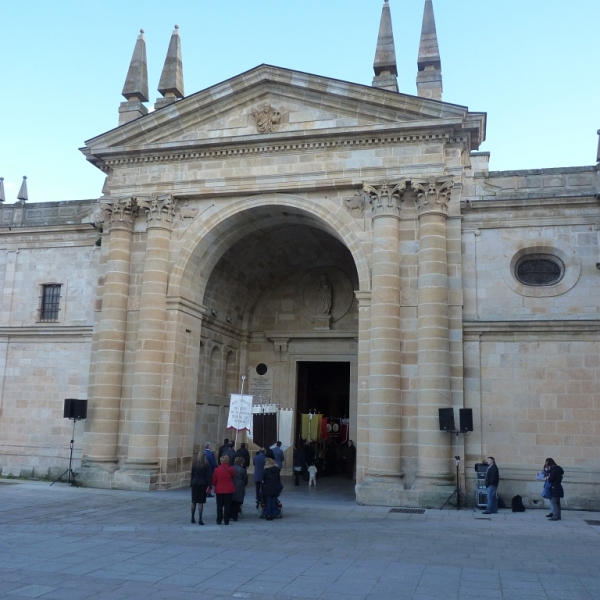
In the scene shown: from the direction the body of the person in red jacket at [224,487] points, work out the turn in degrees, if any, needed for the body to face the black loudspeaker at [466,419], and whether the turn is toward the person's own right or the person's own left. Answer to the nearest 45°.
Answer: approximately 90° to the person's own right

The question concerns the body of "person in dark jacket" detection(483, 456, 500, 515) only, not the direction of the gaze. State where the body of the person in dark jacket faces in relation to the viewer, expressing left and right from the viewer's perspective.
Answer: facing to the left of the viewer

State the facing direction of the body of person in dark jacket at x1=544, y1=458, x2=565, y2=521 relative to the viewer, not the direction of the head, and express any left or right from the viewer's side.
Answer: facing to the left of the viewer

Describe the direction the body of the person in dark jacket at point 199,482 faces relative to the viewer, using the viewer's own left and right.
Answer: facing away from the viewer

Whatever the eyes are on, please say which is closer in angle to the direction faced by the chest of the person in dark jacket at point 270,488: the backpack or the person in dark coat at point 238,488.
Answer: the backpack

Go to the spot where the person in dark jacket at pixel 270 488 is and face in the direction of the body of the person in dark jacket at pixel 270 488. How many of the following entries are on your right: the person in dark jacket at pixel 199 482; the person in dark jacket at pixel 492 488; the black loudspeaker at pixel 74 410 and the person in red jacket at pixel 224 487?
1

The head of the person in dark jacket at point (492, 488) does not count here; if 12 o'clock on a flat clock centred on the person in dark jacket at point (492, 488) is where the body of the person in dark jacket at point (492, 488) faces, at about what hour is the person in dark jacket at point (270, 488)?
the person in dark jacket at point (270, 488) is roughly at 11 o'clock from the person in dark jacket at point (492, 488).

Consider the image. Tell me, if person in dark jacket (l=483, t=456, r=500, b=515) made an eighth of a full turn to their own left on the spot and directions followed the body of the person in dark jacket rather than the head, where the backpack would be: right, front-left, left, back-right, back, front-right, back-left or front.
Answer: back

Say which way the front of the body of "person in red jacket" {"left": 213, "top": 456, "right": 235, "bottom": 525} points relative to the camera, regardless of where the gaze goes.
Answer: away from the camera

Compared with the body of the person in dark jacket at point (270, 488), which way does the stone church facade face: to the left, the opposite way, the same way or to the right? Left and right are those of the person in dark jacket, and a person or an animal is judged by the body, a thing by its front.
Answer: the opposite way

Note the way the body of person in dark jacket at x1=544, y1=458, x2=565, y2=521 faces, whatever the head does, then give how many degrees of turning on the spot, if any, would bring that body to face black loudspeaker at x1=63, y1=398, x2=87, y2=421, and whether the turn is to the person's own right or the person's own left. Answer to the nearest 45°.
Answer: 0° — they already face it

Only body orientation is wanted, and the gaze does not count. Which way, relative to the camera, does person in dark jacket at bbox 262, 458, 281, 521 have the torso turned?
away from the camera
